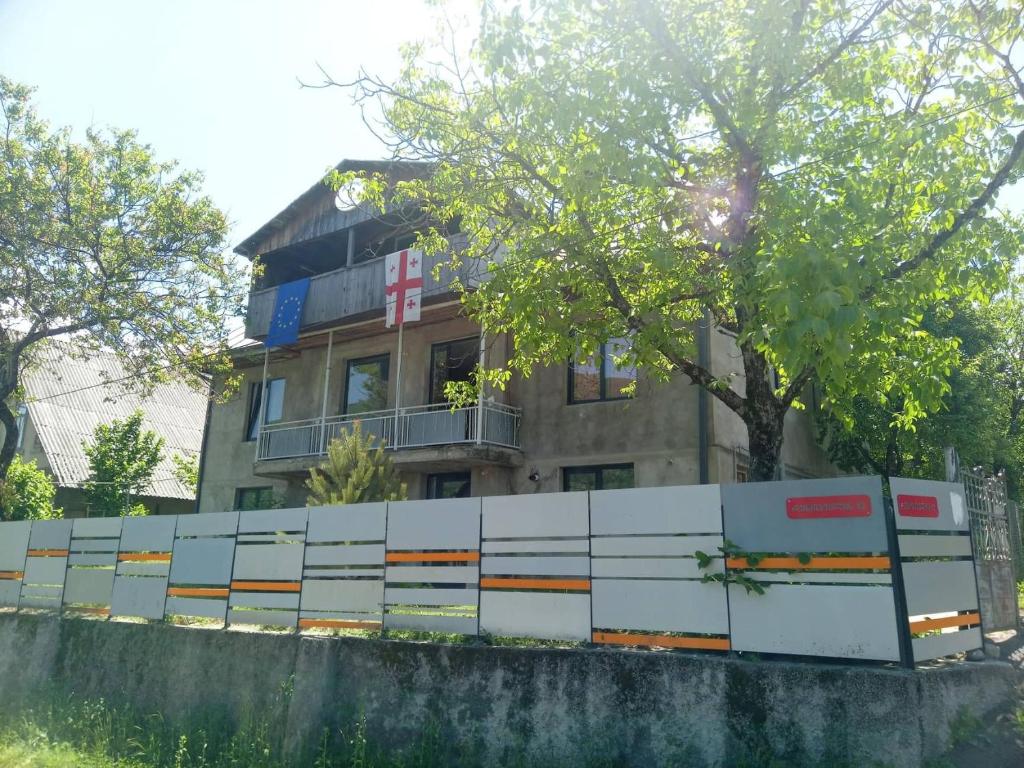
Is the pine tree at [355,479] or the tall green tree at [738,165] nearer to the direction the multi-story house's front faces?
the pine tree

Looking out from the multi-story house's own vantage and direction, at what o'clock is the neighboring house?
The neighboring house is roughly at 3 o'clock from the multi-story house.

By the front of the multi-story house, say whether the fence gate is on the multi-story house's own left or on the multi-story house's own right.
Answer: on the multi-story house's own left

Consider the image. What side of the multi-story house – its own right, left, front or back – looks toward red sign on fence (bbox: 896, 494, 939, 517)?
left

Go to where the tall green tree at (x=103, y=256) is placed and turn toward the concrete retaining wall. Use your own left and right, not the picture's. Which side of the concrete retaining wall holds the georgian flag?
left

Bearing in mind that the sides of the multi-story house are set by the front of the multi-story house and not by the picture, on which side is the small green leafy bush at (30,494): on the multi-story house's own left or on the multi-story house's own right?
on the multi-story house's own right

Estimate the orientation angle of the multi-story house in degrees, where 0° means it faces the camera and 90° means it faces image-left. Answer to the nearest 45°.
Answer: approximately 45°

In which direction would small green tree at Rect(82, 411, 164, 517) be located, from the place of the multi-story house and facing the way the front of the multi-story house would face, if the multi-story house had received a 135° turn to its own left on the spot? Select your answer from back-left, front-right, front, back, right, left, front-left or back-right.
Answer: back-left
